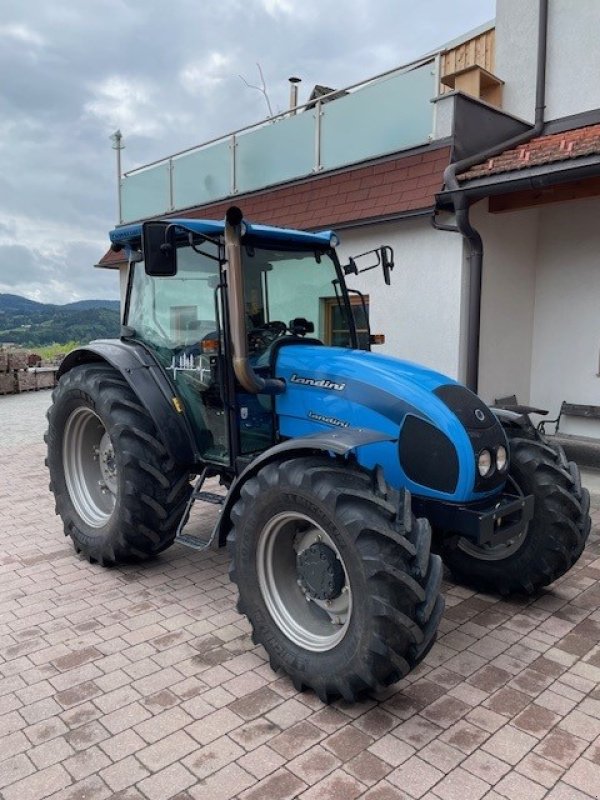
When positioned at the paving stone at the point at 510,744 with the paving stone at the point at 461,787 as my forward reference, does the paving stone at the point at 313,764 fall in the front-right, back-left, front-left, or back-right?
front-right

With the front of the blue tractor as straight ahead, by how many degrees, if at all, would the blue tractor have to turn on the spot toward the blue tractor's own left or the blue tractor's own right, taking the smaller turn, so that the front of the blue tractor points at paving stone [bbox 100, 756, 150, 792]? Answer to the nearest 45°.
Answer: approximately 90° to the blue tractor's own right

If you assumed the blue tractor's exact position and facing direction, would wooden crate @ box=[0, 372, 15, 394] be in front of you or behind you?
behind

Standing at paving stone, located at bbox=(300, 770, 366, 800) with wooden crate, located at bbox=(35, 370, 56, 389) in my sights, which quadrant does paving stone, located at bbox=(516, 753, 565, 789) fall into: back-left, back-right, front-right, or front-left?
back-right

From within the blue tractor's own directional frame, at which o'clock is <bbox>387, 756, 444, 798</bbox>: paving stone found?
The paving stone is roughly at 1 o'clock from the blue tractor.

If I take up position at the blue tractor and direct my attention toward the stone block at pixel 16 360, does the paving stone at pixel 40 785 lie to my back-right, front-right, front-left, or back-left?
back-left

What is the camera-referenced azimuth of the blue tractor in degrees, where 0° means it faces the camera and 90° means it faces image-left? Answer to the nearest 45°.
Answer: approximately 315°

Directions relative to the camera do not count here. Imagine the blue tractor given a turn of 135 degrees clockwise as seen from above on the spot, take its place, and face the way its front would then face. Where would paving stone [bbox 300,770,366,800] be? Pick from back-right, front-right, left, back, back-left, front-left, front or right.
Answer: left

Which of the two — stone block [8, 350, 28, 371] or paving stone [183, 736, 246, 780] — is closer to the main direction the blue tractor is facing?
the paving stone

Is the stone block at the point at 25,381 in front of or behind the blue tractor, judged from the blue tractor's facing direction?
behind

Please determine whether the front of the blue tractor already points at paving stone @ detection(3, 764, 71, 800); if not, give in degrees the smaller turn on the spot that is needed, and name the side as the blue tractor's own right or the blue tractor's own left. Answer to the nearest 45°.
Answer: approximately 90° to the blue tractor's own right

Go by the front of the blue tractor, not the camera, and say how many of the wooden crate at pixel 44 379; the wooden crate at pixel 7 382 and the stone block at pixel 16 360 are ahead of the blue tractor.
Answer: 0

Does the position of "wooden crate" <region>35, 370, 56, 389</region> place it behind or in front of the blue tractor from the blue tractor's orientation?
behind

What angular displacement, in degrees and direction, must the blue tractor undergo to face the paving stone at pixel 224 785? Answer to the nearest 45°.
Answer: approximately 45° to its right
